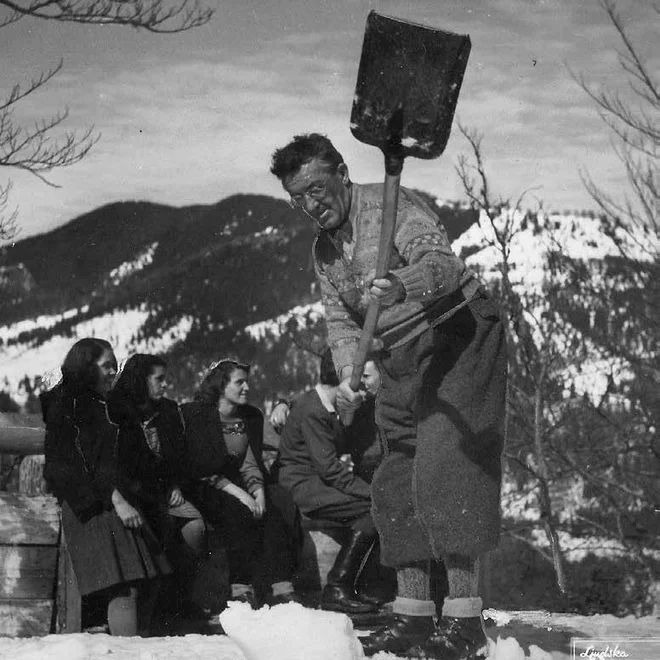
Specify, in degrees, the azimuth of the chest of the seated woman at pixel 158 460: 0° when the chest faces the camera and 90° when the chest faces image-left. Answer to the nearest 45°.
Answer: approximately 315°

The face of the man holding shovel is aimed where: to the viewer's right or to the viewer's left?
to the viewer's left

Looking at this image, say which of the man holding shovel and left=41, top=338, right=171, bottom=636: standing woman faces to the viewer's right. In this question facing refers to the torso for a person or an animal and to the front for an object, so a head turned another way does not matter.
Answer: the standing woman

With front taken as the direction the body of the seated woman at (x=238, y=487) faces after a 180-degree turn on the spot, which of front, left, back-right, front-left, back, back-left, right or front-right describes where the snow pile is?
back-left

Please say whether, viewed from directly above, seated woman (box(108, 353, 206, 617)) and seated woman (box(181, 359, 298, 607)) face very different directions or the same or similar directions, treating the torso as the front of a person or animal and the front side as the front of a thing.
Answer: same or similar directions

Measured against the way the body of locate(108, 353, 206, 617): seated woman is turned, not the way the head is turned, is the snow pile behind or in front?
in front

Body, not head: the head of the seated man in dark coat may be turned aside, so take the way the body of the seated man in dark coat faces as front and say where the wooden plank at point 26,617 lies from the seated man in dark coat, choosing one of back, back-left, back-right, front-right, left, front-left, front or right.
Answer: back-right

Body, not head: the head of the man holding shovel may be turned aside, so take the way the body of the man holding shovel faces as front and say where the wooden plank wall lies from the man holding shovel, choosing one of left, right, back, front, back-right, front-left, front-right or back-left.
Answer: right

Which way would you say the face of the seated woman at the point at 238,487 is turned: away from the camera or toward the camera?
toward the camera
